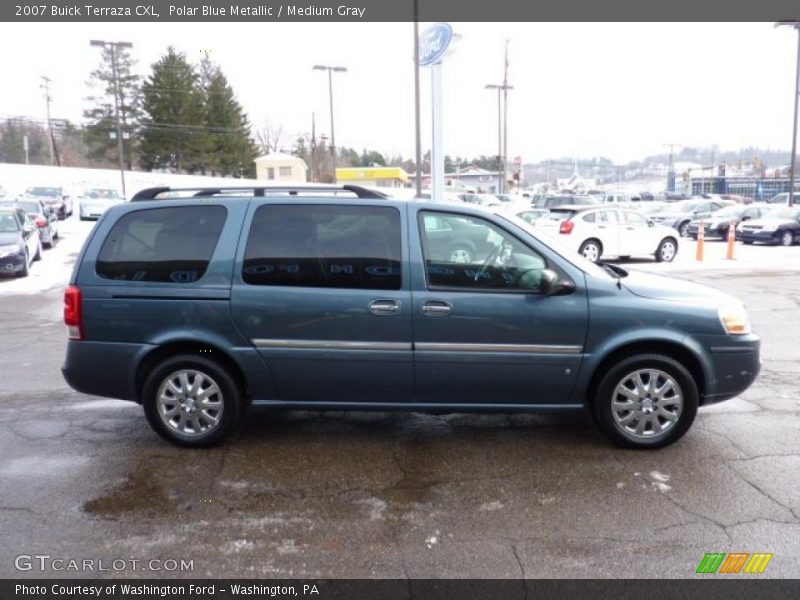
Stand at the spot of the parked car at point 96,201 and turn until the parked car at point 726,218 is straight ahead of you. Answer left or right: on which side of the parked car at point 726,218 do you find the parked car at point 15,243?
right

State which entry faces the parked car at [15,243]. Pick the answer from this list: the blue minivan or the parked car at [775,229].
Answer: the parked car at [775,229]

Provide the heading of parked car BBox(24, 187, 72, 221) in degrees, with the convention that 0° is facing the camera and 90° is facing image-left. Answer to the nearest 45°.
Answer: approximately 315°

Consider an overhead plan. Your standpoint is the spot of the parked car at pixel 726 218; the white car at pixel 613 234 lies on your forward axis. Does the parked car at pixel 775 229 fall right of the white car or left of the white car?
left

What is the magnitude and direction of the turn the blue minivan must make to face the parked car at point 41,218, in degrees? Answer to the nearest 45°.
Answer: approximately 135° to its left

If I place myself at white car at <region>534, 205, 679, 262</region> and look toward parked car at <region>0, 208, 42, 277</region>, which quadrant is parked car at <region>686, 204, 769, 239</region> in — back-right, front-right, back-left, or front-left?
back-right

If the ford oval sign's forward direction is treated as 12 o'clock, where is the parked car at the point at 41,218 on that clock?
The parked car is roughly at 2 o'clock from the ford oval sign.

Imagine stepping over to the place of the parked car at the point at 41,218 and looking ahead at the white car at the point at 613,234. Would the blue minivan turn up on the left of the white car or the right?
right

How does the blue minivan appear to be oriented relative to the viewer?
to the viewer's right
